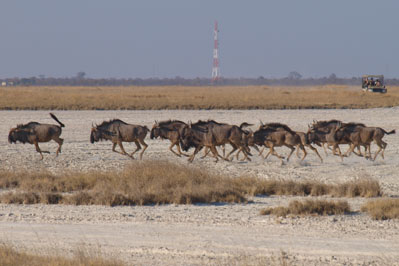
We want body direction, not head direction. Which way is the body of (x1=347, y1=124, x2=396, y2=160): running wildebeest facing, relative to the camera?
to the viewer's left

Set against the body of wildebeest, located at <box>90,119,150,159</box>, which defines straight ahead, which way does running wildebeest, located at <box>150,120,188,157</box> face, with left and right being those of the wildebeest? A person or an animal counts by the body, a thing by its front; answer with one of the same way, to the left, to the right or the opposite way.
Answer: the same way

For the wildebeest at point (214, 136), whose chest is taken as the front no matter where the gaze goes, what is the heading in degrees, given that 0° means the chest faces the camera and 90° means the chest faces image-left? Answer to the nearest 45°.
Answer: approximately 90°

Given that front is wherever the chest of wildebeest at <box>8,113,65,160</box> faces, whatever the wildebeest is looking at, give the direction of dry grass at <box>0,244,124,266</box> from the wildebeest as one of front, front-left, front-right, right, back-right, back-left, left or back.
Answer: left

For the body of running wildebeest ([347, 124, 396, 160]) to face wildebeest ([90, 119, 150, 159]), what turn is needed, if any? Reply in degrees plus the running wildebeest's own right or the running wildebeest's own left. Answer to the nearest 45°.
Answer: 0° — it already faces it

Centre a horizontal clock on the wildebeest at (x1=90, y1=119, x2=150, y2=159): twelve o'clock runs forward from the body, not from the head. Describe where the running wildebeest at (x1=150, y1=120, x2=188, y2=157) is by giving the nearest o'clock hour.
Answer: The running wildebeest is roughly at 6 o'clock from the wildebeest.

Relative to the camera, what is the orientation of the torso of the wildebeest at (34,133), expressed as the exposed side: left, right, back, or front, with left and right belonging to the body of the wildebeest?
left

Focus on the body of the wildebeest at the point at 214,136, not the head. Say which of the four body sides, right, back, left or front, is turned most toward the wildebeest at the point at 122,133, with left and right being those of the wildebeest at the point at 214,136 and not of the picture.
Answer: front

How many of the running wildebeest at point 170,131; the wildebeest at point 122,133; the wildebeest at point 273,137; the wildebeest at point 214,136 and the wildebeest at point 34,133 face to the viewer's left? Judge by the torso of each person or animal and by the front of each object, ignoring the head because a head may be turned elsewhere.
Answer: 5

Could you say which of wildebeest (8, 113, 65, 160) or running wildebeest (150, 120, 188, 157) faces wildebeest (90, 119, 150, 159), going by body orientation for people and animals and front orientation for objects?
the running wildebeest

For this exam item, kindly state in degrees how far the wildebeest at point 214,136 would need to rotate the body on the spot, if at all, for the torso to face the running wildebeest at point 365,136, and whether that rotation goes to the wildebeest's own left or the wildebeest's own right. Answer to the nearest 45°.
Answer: approximately 180°

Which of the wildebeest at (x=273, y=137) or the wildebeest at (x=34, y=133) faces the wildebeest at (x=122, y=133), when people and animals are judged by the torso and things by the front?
the wildebeest at (x=273, y=137)

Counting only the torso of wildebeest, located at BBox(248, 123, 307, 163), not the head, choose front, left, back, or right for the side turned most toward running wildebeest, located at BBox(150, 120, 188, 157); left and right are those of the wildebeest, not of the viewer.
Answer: front

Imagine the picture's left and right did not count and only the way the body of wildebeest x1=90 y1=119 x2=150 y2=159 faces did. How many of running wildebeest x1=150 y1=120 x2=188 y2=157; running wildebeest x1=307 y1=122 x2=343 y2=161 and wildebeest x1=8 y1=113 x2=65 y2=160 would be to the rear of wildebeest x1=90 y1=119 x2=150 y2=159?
2

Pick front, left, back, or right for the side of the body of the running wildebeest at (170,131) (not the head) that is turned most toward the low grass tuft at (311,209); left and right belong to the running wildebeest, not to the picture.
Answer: left

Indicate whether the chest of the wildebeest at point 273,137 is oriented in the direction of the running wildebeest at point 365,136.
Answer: no

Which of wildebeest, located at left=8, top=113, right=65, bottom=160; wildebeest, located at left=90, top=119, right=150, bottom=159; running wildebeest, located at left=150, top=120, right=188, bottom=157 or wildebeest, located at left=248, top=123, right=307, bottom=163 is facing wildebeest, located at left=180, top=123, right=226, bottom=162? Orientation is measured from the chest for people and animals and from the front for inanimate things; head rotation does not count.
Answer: wildebeest, located at left=248, top=123, right=307, bottom=163

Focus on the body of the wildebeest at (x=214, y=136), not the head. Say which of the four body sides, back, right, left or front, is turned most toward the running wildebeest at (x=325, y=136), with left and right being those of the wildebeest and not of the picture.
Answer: back

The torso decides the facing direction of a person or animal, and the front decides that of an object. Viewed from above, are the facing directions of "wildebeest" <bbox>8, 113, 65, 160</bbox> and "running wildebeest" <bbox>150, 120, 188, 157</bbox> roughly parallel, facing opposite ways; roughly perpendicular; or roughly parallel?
roughly parallel

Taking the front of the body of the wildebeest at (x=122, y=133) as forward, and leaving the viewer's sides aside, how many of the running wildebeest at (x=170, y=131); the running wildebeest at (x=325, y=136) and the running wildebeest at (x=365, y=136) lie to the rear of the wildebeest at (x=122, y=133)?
3
